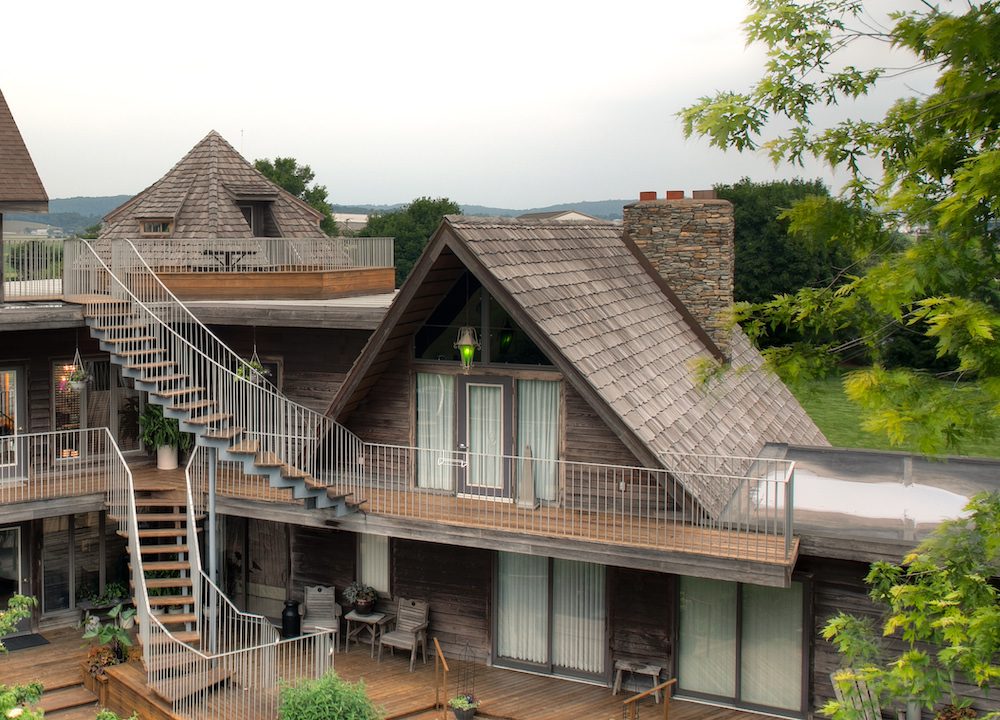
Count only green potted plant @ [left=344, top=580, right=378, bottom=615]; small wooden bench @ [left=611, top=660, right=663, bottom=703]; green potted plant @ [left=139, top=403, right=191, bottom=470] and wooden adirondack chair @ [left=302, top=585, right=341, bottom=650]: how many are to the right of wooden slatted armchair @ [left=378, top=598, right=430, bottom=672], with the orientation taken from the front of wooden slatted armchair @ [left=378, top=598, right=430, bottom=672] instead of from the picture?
3

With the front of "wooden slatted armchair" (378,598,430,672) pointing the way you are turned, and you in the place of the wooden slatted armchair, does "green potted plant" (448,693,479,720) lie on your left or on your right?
on your left

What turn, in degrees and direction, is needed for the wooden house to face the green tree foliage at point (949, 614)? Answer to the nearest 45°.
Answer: approximately 90° to its left

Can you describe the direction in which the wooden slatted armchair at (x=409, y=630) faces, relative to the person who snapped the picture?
facing the viewer and to the left of the viewer

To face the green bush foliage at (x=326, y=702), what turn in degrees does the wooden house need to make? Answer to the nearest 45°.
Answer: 0° — it already faces it

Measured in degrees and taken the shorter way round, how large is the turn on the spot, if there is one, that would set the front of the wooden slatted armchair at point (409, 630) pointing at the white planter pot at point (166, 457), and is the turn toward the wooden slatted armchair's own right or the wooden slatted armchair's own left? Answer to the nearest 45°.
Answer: approximately 90° to the wooden slatted armchair's own right

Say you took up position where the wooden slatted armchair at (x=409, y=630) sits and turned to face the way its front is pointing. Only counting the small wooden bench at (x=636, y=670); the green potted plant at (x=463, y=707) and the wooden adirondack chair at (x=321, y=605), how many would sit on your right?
1

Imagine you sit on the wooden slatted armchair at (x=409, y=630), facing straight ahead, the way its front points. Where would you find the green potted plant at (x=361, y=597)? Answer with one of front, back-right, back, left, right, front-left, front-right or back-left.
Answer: right

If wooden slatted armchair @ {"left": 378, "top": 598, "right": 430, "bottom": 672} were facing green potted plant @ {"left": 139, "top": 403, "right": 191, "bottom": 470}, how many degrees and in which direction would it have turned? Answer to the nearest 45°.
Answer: approximately 90° to its right

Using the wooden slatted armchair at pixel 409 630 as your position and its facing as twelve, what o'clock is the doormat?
The doormat is roughly at 2 o'clock from the wooden slatted armchair.

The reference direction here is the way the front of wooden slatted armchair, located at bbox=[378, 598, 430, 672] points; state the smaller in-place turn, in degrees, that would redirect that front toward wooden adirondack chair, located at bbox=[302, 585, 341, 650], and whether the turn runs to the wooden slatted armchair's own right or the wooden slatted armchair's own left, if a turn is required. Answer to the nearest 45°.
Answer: approximately 90° to the wooden slatted armchair's own right
